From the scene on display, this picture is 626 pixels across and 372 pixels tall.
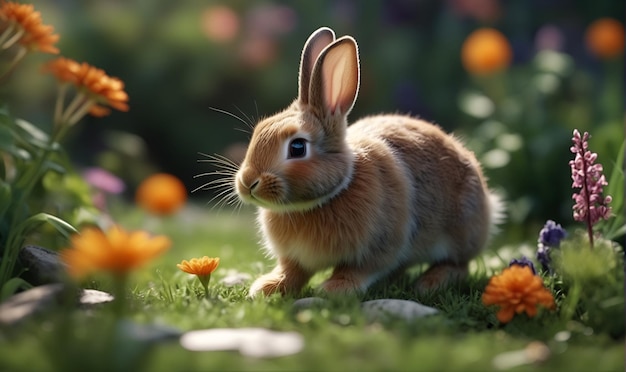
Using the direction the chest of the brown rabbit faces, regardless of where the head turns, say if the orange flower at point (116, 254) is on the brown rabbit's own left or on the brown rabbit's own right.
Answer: on the brown rabbit's own left

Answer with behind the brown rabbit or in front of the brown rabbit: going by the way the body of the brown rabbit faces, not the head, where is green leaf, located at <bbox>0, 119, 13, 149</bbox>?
in front

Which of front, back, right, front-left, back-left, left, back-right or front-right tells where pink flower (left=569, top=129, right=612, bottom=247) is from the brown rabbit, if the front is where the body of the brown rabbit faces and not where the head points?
back

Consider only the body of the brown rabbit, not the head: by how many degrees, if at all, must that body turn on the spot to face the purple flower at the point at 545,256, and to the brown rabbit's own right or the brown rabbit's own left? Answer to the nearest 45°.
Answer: approximately 135° to the brown rabbit's own right

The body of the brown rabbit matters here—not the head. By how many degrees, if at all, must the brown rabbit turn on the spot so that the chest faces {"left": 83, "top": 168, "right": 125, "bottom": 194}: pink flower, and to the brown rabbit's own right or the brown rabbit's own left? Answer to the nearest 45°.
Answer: approximately 45° to the brown rabbit's own right

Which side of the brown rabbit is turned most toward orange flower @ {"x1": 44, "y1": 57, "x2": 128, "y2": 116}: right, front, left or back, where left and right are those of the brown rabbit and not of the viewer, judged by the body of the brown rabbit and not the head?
front

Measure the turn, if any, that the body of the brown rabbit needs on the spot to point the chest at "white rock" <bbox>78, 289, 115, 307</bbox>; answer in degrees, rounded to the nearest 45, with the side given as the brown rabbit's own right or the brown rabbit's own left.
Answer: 0° — it already faces it

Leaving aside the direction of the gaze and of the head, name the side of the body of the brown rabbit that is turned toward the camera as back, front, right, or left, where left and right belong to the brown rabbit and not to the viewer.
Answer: left

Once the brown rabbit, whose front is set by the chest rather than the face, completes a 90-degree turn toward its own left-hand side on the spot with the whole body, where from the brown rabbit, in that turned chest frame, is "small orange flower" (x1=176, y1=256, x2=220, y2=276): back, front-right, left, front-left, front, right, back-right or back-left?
right

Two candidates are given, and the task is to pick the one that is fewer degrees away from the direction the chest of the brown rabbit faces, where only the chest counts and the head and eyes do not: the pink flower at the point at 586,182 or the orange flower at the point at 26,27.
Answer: the orange flower

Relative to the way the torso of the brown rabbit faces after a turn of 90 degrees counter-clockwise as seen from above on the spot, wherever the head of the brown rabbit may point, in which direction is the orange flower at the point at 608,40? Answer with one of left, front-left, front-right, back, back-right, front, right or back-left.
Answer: back-left

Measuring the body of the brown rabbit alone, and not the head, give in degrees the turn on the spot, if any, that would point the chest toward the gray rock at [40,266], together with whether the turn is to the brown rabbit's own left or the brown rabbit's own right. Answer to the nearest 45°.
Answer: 0° — it already faces it

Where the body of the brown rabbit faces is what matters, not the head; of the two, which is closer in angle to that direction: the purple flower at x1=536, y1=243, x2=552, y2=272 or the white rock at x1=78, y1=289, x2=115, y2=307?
the white rock
